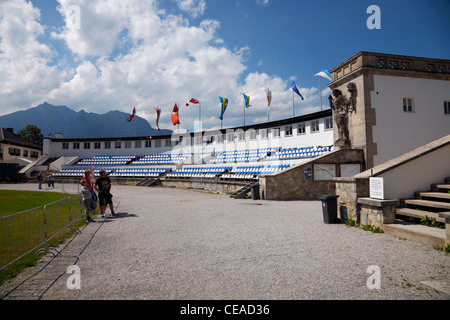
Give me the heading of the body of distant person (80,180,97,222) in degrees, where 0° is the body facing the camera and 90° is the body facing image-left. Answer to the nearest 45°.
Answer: approximately 270°

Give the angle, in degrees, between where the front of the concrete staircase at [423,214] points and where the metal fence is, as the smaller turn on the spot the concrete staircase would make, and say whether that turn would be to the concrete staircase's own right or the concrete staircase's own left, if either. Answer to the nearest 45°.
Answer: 0° — it already faces it

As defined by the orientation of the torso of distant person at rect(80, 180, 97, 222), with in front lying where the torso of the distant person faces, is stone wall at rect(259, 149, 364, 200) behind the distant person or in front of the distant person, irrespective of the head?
in front

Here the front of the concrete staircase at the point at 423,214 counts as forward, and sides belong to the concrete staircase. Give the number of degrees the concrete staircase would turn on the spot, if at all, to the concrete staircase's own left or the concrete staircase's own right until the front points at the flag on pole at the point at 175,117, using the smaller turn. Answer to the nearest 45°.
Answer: approximately 90° to the concrete staircase's own right

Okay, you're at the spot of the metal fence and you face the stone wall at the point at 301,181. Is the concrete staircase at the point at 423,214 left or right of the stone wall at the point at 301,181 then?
right

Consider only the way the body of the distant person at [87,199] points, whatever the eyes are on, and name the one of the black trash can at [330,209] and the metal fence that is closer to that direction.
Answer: the black trash can

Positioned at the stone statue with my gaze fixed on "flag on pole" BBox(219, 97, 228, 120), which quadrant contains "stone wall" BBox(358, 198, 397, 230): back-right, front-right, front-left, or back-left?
back-left

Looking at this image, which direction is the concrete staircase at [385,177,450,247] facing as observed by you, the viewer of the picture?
facing the viewer and to the left of the viewer

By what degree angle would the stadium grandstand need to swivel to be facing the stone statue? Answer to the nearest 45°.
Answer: approximately 45° to its left

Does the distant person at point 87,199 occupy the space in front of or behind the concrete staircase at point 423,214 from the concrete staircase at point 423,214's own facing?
in front

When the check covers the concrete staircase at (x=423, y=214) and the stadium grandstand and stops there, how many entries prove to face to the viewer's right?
0

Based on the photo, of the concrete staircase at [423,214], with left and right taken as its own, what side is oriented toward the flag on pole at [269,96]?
right
